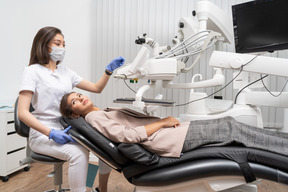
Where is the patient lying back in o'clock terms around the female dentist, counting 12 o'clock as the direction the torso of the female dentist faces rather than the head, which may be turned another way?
The patient lying back is roughly at 12 o'clock from the female dentist.

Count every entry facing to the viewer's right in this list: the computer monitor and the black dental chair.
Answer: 1

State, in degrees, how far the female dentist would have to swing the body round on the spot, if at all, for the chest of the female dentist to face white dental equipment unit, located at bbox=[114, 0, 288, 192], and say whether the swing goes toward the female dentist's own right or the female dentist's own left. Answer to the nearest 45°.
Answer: approximately 45° to the female dentist's own left

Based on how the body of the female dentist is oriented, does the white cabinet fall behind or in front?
behind

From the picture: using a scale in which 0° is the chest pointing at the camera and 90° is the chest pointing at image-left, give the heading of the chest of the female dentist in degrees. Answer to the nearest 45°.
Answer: approximately 315°

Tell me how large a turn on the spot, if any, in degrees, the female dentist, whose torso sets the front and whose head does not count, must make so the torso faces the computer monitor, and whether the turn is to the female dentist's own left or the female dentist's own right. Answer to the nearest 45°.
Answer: approximately 45° to the female dentist's own left

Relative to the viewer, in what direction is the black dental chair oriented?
to the viewer's right
